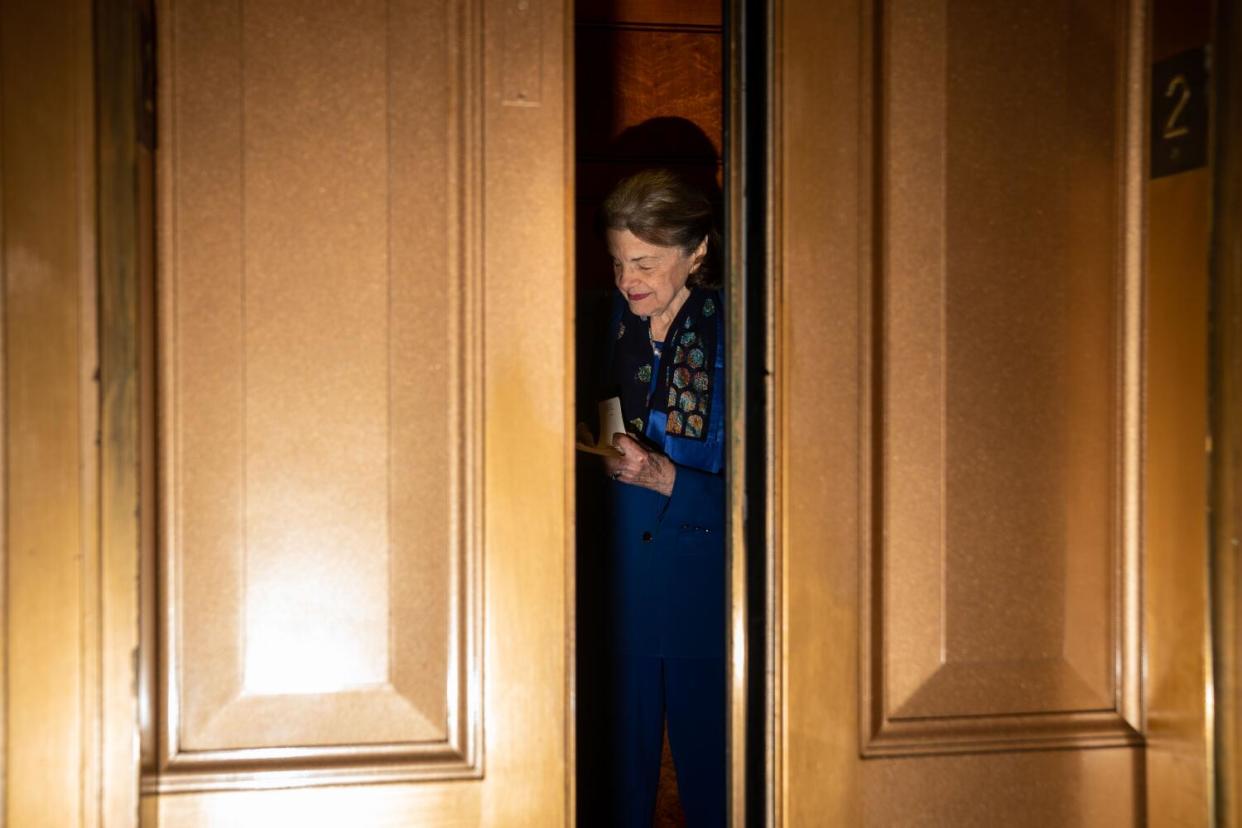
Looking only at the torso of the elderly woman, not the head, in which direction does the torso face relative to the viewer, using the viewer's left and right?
facing the viewer and to the left of the viewer

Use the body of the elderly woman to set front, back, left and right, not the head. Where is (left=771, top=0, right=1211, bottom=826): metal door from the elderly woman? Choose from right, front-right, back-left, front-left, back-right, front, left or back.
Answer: left

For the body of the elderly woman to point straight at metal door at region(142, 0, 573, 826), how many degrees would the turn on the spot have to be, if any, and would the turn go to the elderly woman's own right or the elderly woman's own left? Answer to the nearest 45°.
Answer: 0° — they already face it

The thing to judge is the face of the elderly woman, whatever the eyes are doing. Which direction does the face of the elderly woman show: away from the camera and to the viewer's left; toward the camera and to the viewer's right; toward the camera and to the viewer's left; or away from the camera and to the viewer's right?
toward the camera and to the viewer's left
